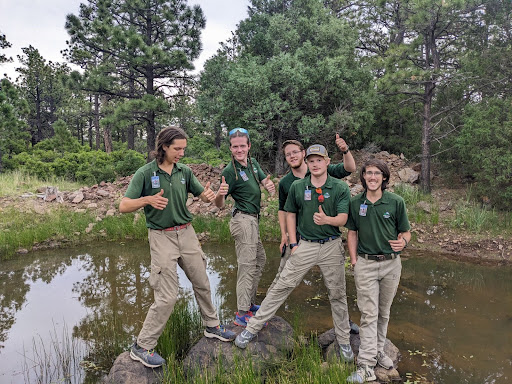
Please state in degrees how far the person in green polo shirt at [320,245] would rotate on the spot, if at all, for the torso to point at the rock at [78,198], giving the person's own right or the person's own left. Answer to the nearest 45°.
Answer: approximately 135° to the person's own right

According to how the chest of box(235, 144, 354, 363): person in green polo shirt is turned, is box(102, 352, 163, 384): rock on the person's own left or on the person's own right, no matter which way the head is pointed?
on the person's own right

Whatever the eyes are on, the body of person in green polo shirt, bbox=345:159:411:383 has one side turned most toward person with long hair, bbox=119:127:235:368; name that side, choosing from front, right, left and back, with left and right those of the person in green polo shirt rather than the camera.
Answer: right

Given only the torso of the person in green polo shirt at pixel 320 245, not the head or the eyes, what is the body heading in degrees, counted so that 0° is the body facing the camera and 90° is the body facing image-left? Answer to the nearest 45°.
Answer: approximately 0°

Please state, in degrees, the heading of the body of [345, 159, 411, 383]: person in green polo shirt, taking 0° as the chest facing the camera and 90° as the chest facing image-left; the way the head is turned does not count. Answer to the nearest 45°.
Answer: approximately 0°

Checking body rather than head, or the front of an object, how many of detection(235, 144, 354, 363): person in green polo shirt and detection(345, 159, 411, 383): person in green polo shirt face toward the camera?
2
